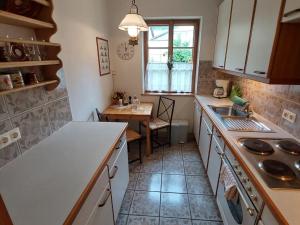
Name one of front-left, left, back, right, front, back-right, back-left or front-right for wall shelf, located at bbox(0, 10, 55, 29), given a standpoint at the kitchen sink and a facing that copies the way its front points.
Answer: front-left

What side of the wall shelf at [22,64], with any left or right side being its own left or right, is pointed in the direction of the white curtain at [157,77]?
left

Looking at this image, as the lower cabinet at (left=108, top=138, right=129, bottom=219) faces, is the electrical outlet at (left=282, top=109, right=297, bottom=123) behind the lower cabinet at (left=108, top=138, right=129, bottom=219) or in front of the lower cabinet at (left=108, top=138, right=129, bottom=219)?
in front

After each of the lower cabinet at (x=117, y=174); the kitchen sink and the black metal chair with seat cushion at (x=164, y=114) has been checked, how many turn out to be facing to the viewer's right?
1

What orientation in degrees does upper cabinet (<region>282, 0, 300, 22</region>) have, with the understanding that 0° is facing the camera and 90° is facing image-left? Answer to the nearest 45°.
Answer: approximately 45°

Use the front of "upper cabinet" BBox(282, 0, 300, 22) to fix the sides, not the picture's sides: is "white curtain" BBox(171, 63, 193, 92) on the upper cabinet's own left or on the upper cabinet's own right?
on the upper cabinet's own right

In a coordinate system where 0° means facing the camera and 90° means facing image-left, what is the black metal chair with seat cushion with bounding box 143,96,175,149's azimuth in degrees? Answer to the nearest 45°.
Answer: approximately 45°

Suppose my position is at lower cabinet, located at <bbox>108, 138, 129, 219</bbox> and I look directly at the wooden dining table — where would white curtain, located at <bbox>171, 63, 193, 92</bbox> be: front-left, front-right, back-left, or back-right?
front-right

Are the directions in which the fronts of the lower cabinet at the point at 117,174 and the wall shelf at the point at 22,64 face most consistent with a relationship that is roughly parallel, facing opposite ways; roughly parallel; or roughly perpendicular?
roughly parallel

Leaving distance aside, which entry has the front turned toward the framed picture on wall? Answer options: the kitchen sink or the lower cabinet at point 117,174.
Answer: the kitchen sink

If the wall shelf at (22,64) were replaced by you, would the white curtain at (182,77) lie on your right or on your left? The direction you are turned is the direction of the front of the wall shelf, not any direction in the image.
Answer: on your left

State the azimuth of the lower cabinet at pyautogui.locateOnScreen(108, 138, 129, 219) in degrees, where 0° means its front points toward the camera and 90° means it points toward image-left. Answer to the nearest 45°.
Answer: approximately 270°

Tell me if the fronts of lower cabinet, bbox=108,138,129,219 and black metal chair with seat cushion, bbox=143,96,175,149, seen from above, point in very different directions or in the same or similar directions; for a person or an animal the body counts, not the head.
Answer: very different directions

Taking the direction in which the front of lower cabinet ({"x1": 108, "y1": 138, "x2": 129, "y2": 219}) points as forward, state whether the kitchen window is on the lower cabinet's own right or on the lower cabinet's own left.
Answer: on the lower cabinet's own left

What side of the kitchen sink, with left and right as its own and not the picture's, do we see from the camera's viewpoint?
left

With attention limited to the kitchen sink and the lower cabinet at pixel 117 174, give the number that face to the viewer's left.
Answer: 1

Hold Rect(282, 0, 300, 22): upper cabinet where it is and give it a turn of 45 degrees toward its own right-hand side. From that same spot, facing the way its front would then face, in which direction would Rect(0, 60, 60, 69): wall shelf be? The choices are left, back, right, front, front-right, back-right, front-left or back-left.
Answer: front-left
